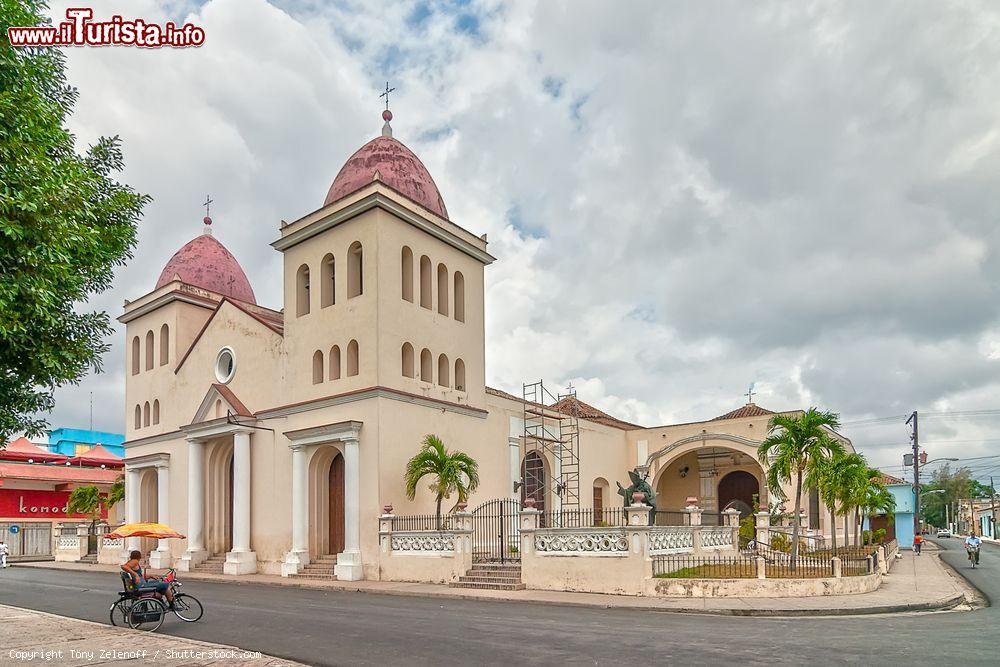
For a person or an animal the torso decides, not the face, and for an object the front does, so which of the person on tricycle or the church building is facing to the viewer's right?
the person on tricycle

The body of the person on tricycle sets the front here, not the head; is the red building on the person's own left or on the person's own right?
on the person's own left

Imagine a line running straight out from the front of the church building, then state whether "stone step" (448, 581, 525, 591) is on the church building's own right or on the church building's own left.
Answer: on the church building's own left

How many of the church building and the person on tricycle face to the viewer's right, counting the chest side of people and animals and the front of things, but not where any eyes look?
1

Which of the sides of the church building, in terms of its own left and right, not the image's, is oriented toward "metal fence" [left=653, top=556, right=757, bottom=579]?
left

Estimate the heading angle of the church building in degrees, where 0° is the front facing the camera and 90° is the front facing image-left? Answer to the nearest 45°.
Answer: approximately 45°

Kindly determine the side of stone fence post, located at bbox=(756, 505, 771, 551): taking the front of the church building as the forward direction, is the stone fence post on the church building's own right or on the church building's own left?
on the church building's own left

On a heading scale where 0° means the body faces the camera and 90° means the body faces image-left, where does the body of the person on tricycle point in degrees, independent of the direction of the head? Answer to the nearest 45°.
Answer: approximately 270°
